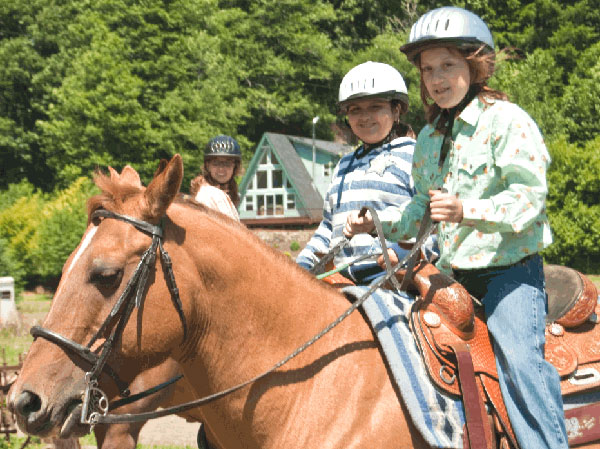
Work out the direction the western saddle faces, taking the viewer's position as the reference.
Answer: facing to the left of the viewer

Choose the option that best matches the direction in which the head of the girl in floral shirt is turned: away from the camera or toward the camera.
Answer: toward the camera

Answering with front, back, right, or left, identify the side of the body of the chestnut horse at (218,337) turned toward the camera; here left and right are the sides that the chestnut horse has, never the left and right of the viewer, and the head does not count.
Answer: left

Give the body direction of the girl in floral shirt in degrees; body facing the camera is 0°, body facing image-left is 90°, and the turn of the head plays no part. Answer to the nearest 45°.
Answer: approximately 45°

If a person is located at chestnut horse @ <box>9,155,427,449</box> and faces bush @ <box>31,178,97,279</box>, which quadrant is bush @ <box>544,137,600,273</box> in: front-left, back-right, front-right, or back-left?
front-right

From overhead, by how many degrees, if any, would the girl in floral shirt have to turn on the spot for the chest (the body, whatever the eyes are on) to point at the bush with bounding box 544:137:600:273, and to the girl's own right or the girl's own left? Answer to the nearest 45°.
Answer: approximately 135° to the girl's own right

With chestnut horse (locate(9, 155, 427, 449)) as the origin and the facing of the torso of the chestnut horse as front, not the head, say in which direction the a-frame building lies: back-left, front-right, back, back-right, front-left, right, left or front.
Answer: right
